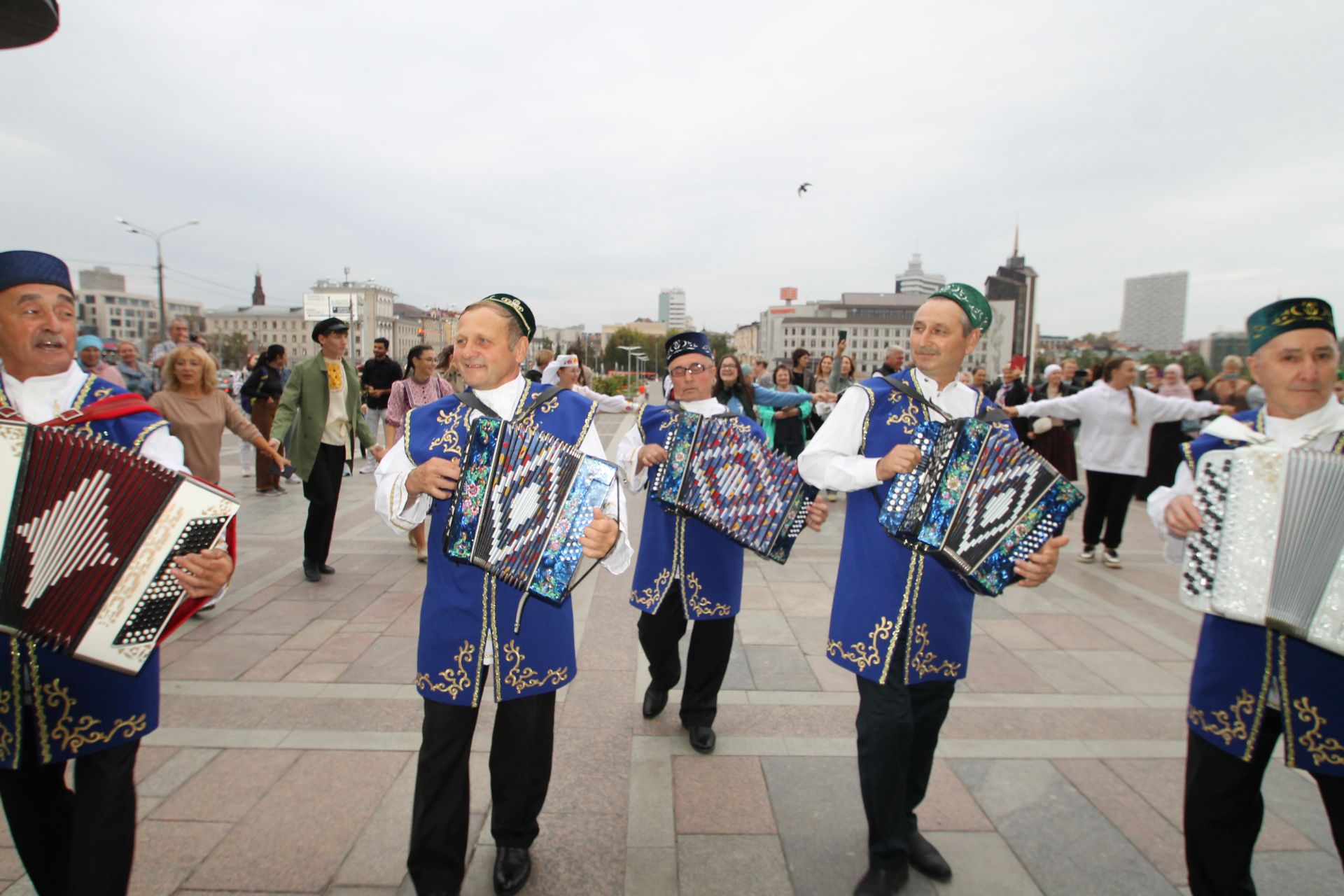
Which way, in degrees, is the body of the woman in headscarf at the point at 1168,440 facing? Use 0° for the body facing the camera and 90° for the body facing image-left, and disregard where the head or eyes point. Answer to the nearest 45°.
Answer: approximately 45°

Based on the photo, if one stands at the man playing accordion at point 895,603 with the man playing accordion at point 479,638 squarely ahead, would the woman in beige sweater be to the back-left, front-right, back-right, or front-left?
front-right

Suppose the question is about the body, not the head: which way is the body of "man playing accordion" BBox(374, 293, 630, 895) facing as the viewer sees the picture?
toward the camera

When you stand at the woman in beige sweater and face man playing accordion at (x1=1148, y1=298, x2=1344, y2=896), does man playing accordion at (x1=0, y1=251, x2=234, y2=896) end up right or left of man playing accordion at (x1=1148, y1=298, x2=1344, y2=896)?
right

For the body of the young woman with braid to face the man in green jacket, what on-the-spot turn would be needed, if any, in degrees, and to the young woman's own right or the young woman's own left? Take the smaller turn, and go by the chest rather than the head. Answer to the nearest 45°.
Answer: approximately 45° to the young woman's own right

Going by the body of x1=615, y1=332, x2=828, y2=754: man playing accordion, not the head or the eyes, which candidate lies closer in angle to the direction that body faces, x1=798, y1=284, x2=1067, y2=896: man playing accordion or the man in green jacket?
the man playing accordion

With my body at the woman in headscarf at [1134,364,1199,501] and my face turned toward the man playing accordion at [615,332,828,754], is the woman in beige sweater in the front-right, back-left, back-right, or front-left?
front-right

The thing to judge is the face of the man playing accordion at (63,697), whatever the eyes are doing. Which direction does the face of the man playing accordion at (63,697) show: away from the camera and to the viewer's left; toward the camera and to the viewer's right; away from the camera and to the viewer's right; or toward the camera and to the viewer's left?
toward the camera and to the viewer's right

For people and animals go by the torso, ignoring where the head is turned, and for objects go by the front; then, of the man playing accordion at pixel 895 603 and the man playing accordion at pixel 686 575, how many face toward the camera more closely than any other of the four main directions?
2

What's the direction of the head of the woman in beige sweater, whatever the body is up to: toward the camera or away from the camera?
toward the camera

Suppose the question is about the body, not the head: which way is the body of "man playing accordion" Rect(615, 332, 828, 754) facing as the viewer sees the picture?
toward the camera

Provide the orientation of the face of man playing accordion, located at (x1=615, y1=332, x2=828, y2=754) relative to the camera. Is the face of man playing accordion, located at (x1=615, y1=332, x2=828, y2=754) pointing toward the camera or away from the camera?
toward the camera

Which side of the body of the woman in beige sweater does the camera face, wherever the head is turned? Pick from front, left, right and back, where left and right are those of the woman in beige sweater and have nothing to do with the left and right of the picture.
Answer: front
